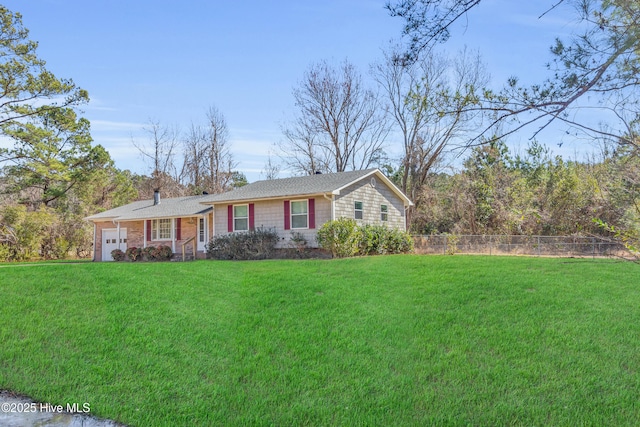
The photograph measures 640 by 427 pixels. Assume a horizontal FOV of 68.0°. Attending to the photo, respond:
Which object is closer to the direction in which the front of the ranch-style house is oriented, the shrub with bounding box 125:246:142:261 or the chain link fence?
the shrub

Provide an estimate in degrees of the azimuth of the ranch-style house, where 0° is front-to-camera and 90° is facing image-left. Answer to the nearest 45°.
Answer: approximately 45°

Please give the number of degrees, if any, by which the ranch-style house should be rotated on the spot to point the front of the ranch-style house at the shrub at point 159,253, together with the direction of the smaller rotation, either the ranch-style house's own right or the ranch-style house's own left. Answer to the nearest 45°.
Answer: approximately 45° to the ranch-style house's own right

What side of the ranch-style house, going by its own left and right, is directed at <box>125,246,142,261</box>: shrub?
right

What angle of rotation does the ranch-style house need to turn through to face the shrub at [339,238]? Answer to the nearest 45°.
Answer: approximately 90° to its left

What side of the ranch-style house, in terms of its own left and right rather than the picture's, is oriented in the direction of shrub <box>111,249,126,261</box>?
right

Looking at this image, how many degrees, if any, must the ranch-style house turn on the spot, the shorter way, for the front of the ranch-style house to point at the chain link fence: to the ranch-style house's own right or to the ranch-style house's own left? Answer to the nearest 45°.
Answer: approximately 90° to the ranch-style house's own left
